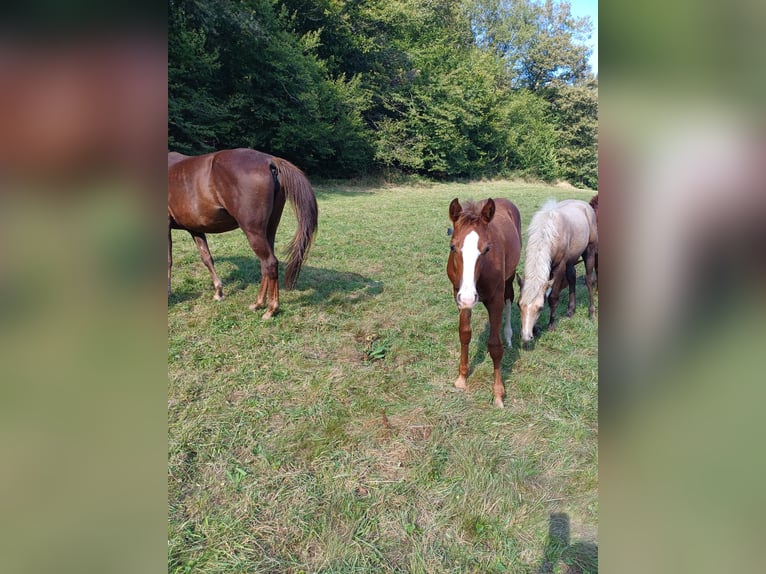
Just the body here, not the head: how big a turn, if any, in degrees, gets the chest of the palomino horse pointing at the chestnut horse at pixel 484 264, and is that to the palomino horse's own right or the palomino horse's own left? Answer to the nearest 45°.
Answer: approximately 45° to the palomino horse's own left

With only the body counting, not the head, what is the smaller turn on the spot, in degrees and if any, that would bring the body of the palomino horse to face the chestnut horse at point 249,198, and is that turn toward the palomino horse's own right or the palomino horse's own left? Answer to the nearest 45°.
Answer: approximately 45° to the palomino horse's own right

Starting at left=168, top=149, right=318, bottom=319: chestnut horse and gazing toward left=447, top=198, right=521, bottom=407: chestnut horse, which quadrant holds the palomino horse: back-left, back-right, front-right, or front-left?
front-left
